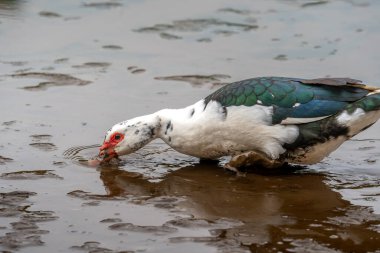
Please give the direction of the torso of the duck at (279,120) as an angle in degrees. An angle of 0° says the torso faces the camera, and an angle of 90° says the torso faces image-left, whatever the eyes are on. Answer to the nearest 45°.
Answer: approximately 90°
